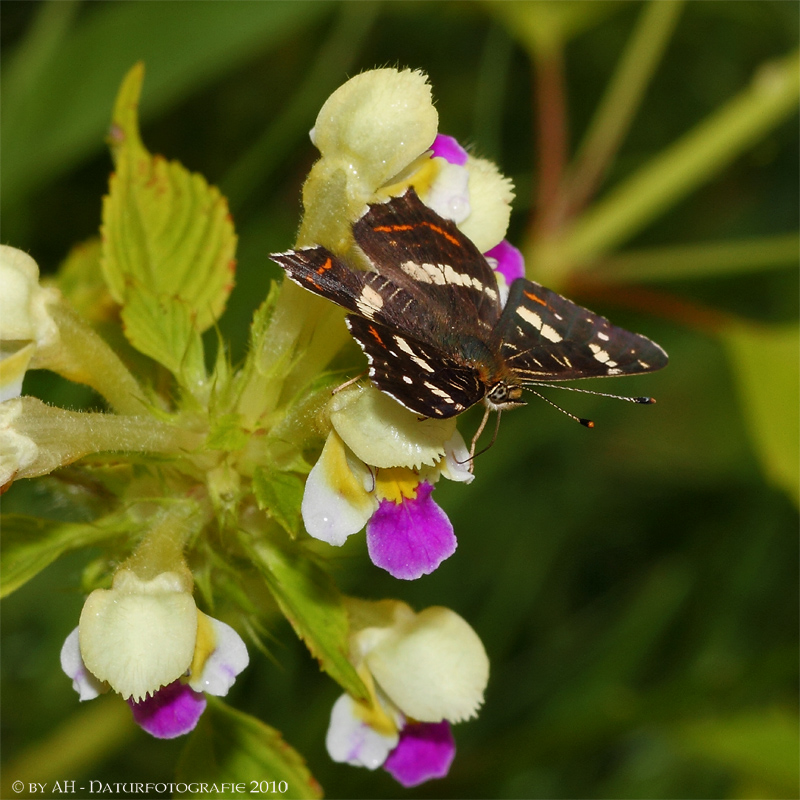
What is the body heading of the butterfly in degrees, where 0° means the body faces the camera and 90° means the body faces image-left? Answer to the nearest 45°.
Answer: approximately 315°

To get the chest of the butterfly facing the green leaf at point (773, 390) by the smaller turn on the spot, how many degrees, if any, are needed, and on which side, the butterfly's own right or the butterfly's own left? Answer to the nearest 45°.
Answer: approximately 90° to the butterfly's own left
